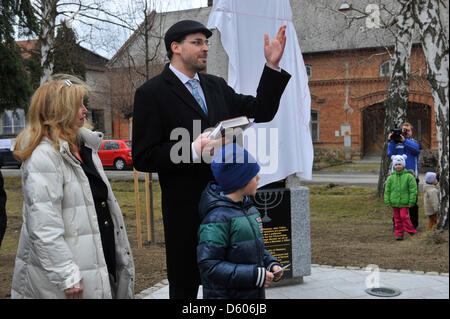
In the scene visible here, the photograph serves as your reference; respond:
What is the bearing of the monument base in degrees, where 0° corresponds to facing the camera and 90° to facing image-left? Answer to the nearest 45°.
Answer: approximately 45°

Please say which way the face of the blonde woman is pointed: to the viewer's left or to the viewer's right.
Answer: to the viewer's right

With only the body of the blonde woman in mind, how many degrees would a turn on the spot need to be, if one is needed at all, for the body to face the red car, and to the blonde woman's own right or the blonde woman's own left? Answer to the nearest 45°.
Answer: approximately 90° to the blonde woman's own left

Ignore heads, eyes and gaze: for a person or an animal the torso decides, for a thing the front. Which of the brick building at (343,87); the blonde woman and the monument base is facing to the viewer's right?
the blonde woman

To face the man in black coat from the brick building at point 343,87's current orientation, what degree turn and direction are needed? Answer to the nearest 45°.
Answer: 0° — it already faces them

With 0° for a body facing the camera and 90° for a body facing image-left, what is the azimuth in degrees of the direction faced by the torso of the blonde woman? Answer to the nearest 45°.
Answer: approximately 270°

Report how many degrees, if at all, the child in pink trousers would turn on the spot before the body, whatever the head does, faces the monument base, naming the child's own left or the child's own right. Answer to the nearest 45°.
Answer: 0° — they already face it

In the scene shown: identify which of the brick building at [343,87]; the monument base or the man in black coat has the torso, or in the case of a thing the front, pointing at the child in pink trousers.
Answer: the brick building

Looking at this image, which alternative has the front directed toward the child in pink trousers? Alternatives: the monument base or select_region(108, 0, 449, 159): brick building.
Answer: the brick building

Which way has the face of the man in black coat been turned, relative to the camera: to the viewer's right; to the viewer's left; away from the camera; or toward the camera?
to the viewer's right

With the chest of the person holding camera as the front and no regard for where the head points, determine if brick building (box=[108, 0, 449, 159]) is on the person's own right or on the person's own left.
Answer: on the person's own right
